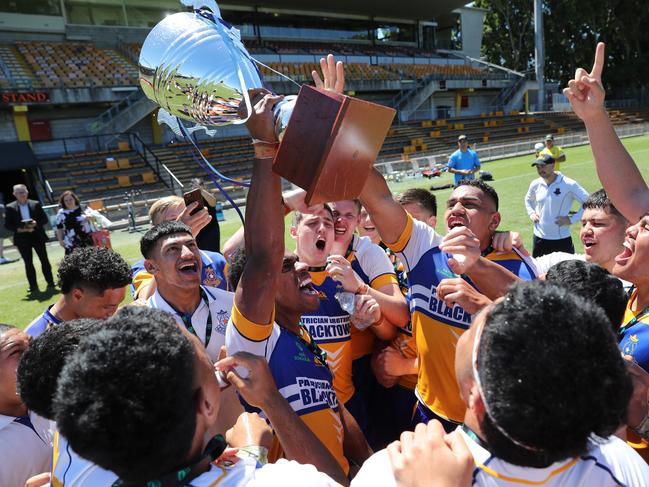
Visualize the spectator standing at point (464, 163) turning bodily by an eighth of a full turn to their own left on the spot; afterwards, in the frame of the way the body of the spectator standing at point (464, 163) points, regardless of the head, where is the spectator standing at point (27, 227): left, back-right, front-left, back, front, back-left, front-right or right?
right

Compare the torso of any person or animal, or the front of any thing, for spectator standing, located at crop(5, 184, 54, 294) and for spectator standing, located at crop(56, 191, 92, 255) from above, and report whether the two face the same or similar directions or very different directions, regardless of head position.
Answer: same or similar directions

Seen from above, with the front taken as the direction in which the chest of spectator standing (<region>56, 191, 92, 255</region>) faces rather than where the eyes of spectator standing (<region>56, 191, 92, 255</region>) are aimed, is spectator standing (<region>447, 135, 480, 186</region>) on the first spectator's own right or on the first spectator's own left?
on the first spectator's own left

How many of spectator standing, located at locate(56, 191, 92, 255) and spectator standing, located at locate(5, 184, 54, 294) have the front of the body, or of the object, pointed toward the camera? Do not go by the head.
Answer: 2

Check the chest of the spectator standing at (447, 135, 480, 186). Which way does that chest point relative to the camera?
toward the camera

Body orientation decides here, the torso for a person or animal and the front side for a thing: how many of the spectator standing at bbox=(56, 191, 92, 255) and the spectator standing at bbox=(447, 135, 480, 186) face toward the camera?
2

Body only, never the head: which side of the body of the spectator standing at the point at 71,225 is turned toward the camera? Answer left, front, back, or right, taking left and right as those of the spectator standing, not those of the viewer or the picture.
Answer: front

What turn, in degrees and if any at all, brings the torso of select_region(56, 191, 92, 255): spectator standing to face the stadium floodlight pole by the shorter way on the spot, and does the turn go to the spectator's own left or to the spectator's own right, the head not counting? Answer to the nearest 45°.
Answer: approximately 135° to the spectator's own left

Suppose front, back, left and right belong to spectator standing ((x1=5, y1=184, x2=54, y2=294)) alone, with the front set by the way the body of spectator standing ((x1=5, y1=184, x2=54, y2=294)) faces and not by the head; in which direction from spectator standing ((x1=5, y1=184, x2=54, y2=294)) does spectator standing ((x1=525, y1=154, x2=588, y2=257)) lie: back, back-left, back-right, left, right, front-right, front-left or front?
front-left

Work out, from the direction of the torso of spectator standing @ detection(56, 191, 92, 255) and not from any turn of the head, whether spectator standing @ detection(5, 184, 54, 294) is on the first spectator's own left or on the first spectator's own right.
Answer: on the first spectator's own right

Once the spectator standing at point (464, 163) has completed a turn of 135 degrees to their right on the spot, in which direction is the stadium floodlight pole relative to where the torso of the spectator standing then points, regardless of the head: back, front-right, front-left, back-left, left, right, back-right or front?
front-right

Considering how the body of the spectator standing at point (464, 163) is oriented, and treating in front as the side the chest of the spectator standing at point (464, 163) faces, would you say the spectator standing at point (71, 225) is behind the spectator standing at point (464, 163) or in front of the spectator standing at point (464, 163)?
in front
